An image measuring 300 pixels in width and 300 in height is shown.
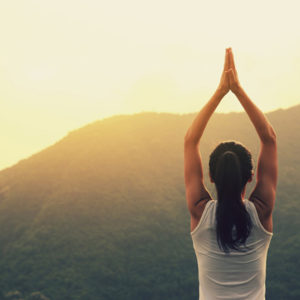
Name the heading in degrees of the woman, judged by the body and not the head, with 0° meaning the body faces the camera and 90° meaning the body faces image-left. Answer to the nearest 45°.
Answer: approximately 180°

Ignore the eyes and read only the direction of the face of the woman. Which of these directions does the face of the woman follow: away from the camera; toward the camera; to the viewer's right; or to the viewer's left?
away from the camera
